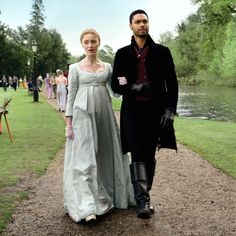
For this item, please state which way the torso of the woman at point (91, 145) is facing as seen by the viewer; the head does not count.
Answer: toward the camera

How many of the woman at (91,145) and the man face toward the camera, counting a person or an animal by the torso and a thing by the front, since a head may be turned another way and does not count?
2

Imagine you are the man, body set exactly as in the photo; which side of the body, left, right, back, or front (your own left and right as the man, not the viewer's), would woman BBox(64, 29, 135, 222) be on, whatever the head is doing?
right

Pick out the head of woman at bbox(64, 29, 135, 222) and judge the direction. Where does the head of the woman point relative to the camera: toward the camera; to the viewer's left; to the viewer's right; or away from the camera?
toward the camera

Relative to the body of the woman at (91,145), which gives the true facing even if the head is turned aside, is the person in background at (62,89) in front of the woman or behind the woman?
behind

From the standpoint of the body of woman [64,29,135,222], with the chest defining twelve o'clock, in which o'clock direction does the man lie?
The man is roughly at 9 o'clock from the woman.
